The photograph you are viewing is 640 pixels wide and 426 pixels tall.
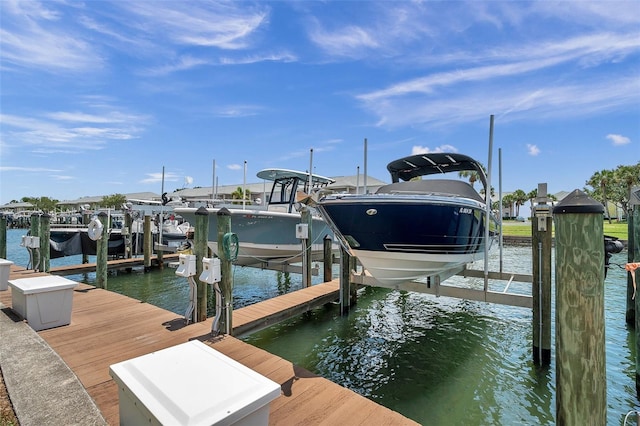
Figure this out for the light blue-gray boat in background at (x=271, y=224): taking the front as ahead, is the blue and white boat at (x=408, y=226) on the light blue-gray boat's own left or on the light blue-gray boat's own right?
on the light blue-gray boat's own left

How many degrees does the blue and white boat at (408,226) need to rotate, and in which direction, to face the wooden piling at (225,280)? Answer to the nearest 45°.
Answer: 0° — it already faces it

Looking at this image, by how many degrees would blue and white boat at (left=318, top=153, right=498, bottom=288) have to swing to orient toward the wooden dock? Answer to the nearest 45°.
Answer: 0° — it already faces it

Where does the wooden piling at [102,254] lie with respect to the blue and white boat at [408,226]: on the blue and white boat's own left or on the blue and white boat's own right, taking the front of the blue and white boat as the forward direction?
on the blue and white boat's own right

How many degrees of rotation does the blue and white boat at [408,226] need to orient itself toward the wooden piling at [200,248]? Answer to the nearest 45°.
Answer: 0° — it already faces it

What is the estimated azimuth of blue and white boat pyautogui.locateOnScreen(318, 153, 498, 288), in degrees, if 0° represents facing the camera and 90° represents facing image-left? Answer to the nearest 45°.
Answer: approximately 45°

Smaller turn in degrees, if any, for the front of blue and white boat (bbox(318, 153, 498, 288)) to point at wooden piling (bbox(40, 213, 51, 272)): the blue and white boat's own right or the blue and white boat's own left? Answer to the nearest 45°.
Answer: approximately 45° to the blue and white boat's own right

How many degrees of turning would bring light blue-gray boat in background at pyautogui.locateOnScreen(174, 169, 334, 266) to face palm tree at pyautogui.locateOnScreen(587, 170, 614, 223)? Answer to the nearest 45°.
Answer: approximately 180°

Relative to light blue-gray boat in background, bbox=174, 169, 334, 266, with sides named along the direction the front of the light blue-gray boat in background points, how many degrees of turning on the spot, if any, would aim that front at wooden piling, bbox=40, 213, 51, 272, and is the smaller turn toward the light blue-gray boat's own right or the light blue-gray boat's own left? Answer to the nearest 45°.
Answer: approximately 45° to the light blue-gray boat's own right

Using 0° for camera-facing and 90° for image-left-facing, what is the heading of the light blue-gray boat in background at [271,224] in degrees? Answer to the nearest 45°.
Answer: approximately 45°

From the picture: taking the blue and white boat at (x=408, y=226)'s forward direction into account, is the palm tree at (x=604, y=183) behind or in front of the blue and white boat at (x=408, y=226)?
behind
